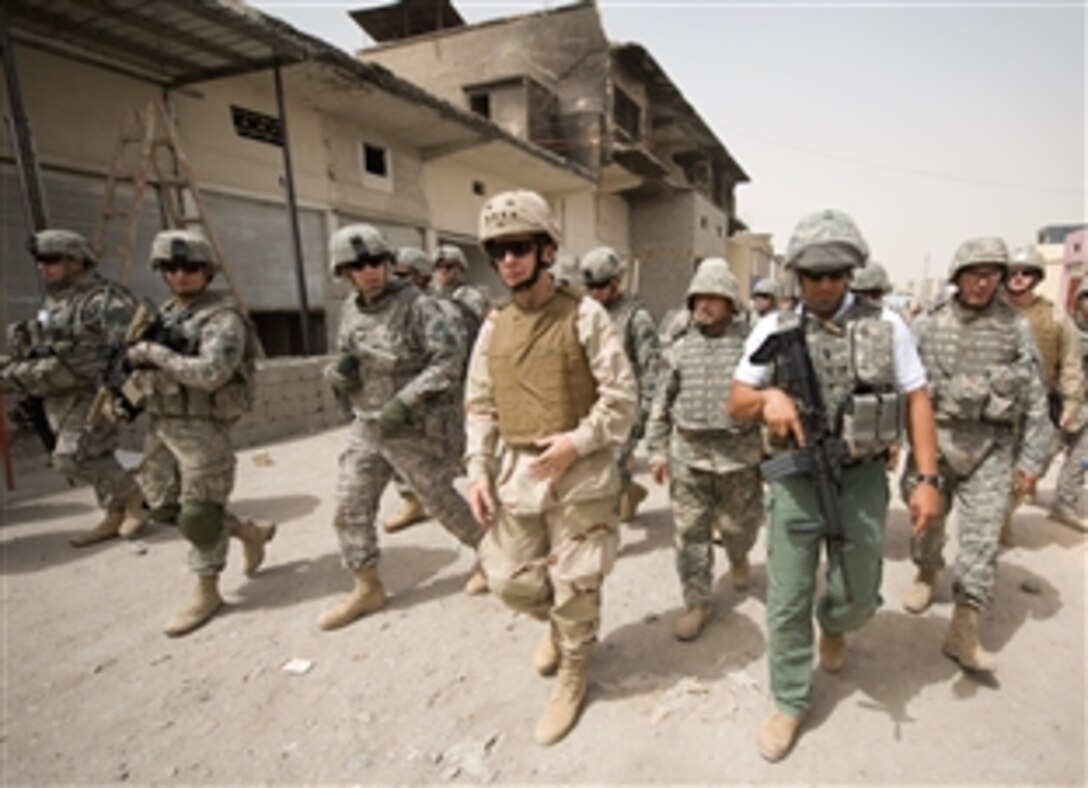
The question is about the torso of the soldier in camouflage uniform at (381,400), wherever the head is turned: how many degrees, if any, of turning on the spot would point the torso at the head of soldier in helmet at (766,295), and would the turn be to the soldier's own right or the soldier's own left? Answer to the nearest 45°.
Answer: approximately 180°

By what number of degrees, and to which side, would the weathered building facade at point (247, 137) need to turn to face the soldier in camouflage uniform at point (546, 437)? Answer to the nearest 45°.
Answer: approximately 45° to its right

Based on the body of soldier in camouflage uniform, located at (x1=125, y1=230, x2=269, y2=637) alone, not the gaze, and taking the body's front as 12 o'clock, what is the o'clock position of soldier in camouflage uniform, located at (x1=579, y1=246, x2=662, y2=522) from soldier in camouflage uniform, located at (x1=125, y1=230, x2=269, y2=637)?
soldier in camouflage uniform, located at (x1=579, y1=246, x2=662, y2=522) is roughly at 8 o'clock from soldier in camouflage uniform, located at (x1=125, y1=230, x2=269, y2=637).

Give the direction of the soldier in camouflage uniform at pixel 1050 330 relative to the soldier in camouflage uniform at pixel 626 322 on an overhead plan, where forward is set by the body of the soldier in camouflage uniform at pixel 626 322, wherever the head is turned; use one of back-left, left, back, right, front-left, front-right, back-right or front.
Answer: back-left

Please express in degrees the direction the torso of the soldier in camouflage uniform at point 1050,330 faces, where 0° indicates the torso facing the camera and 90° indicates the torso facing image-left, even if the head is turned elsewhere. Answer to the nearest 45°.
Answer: approximately 45°

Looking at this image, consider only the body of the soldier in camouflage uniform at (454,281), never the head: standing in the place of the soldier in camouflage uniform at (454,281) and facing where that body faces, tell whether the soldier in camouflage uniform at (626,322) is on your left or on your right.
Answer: on your left

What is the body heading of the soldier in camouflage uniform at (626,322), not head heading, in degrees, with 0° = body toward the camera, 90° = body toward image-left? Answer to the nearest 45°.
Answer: approximately 45°

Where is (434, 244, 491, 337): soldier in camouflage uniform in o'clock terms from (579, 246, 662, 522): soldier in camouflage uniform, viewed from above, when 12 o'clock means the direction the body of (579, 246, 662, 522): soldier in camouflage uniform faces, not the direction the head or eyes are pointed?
(434, 244, 491, 337): soldier in camouflage uniform is roughly at 3 o'clock from (579, 246, 662, 522): soldier in camouflage uniform.

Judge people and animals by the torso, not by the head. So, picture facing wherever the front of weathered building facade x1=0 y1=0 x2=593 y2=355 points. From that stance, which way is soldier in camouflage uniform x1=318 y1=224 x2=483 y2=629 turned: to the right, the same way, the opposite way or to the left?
to the right
